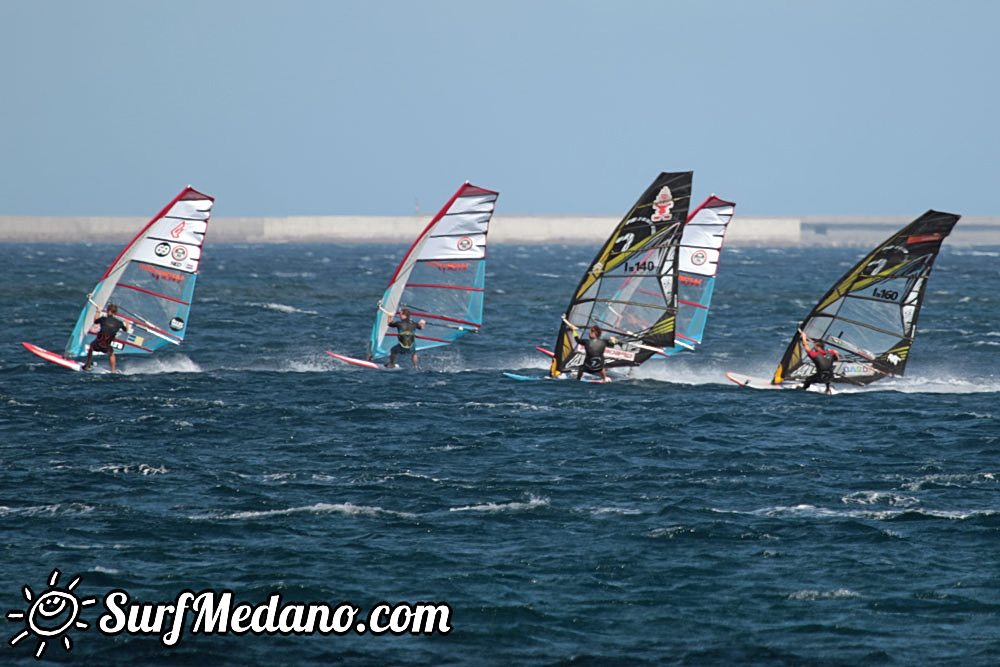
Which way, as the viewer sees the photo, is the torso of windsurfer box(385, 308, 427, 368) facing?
away from the camera

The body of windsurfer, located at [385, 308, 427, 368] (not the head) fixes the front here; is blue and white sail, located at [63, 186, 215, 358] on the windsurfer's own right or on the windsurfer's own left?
on the windsurfer's own left

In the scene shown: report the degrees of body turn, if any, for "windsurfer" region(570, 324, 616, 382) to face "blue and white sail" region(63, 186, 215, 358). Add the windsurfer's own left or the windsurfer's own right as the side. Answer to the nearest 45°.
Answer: approximately 90° to the windsurfer's own left

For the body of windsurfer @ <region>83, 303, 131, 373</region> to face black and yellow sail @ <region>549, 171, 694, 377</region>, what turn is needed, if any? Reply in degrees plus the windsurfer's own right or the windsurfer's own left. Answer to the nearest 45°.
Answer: approximately 90° to the windsurfer's own right

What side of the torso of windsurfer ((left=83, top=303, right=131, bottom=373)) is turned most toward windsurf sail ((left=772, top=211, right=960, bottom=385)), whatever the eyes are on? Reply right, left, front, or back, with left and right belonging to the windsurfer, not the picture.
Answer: right

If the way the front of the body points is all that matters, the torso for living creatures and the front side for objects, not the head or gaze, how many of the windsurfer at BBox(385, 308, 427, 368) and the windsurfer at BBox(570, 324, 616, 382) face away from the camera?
2

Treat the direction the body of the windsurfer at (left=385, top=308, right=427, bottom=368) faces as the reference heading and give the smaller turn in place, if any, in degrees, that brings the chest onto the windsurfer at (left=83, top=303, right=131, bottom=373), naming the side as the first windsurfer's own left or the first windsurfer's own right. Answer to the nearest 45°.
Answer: approximately 90° to the first windsurfer's own left

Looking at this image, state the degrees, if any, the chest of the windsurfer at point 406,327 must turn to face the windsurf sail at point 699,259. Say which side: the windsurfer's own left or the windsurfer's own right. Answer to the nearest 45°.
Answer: approximately 90° to the windsurfer's own right

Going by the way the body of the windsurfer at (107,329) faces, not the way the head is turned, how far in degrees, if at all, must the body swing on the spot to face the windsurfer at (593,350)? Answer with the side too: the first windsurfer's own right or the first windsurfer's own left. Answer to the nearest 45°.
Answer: approximately 90° to the first windsurfer's own right

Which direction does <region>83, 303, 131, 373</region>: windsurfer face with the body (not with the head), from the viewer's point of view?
away from the camera

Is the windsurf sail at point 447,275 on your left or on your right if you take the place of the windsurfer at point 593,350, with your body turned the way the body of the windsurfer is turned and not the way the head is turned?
on your left

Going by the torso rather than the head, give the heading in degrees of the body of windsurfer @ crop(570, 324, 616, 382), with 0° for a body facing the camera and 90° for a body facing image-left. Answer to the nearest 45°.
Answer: approximately 180°
